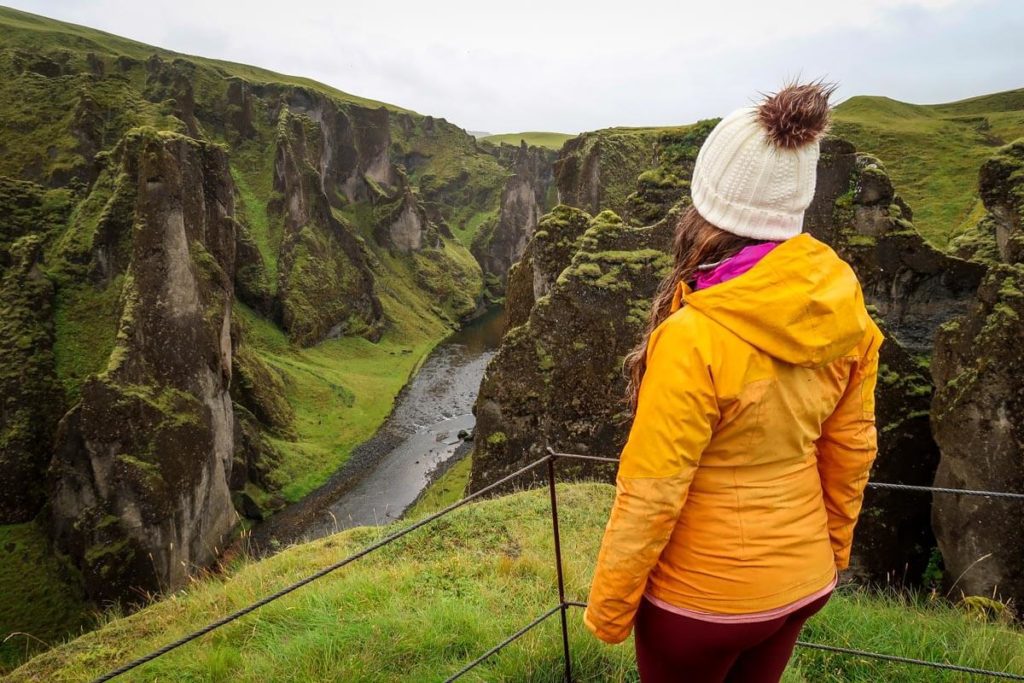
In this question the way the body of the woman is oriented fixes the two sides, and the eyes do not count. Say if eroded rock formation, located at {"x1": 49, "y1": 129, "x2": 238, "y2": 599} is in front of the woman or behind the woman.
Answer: in front

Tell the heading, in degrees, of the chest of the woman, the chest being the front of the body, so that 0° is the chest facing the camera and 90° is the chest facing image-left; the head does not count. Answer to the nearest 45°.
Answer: approximately 135°
